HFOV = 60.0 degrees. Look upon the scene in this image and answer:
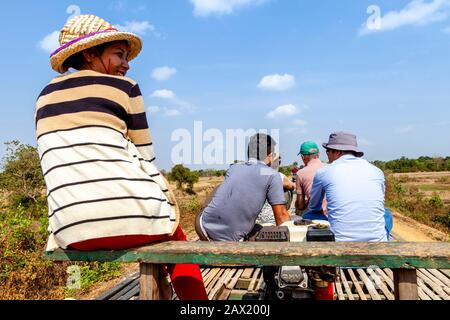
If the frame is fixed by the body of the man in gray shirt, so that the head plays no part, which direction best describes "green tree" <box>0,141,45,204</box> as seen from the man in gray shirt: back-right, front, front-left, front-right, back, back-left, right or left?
left

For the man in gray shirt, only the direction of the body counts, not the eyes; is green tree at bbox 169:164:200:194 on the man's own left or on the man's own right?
on the man's own left

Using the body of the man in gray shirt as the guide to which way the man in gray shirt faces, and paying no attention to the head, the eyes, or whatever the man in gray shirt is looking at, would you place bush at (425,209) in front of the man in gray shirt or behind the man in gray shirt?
in front

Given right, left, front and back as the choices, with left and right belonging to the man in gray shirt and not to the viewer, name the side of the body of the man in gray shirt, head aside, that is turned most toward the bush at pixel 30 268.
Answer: left

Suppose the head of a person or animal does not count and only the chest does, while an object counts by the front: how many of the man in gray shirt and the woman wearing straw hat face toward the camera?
0

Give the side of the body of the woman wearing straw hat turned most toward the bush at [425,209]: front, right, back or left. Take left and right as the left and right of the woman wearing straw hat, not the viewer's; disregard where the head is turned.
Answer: front

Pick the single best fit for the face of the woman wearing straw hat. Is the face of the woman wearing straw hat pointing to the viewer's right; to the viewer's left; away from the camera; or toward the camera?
to the viewer's right
